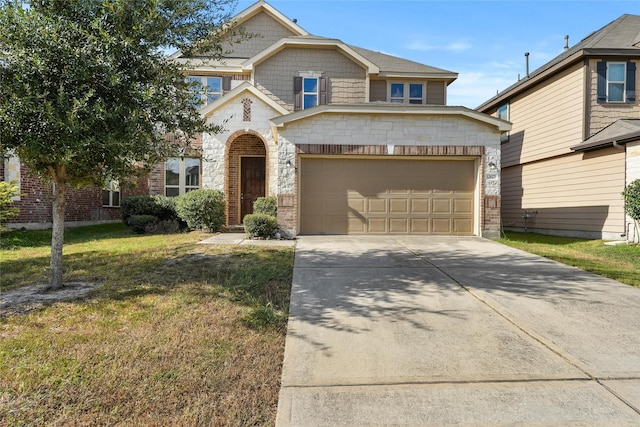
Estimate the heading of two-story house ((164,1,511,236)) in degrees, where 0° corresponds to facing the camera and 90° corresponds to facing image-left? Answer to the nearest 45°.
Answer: approximately 0°

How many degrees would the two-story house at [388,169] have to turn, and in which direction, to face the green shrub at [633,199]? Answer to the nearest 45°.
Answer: approximately 90° to its left

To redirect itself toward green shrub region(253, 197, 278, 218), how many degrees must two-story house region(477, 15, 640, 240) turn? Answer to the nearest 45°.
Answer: approximately 90° to its right

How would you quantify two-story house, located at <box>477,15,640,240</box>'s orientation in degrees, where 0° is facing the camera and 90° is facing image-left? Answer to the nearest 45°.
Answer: approximately 315°

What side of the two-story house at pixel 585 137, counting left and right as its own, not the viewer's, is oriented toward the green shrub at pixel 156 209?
right

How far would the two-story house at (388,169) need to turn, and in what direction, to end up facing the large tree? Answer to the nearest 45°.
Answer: approximately 45° to its right

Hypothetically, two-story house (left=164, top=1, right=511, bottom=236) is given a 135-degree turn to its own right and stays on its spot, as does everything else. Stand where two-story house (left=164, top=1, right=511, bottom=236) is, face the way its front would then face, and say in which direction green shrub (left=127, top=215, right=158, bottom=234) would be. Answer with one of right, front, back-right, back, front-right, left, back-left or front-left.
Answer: front-left

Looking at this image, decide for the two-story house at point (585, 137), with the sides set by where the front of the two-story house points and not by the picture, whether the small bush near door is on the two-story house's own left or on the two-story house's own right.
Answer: on the two-story house's own right

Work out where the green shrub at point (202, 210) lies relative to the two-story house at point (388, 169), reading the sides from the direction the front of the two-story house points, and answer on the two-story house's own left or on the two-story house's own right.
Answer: on the two-story house's own right

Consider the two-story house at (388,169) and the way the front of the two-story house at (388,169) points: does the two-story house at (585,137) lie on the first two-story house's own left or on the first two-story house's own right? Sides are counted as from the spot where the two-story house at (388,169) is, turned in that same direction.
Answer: on the first two-story house's own left
